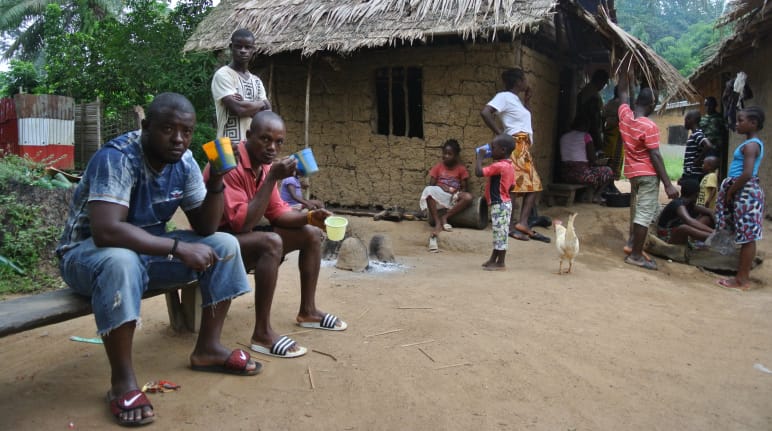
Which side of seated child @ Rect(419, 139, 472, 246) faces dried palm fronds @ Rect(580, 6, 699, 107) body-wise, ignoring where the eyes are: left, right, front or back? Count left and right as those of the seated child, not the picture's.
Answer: left

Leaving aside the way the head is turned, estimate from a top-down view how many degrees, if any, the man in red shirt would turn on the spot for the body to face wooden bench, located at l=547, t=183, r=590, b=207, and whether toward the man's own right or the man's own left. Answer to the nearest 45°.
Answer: approximately 90° to the man's own left

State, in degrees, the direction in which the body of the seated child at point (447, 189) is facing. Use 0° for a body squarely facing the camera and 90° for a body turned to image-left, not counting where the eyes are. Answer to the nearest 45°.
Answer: approximately 0°

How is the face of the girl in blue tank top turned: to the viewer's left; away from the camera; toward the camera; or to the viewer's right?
to the viewer's left

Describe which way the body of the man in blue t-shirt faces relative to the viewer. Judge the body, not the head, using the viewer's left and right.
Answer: facing the viewer and to the right of the viewer
